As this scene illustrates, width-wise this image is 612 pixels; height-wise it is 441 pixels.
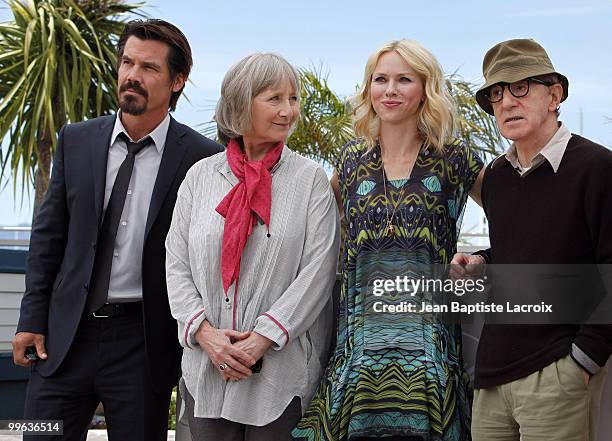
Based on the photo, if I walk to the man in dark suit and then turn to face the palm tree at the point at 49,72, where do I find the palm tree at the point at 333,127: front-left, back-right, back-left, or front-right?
front-right

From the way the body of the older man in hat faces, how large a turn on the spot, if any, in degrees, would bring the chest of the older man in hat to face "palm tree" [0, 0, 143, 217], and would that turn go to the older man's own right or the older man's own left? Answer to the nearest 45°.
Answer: approximately 90° to the older man's own right

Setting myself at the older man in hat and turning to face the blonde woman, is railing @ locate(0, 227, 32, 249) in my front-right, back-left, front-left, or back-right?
front-right

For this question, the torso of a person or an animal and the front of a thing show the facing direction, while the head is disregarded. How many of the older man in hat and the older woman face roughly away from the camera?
0

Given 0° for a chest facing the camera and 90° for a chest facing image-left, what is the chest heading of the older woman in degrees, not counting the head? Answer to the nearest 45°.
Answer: approximately 0°

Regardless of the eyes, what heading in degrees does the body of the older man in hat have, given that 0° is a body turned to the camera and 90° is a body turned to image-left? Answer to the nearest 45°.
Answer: approximately 45°

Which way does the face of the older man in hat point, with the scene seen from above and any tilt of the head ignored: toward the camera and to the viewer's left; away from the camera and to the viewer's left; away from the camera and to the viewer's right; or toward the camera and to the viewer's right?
toward the camera and to the viewer's left

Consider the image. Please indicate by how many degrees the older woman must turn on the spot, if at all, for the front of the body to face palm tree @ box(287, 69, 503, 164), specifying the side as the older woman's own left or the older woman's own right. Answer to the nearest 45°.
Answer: approximately 180°

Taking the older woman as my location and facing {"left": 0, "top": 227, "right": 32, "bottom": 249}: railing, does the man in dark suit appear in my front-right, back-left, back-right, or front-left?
front-left

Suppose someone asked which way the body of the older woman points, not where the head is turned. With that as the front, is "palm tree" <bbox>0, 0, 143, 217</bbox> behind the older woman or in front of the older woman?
behind

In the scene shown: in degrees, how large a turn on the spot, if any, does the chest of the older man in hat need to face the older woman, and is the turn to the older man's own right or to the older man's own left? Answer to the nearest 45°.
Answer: approximately 45° to the older man's own right

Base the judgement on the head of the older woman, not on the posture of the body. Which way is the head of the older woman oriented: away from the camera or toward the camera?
toward the camera

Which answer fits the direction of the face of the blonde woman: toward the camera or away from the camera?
toward the camera

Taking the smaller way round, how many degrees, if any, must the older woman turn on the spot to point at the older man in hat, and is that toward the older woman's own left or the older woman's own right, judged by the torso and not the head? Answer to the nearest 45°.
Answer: approximately 45° to the older woman's own left

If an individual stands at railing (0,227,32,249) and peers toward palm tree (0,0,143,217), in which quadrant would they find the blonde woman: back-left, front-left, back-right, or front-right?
back-right
